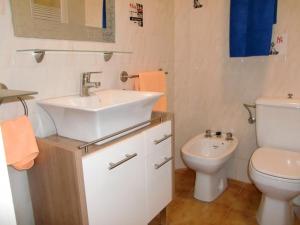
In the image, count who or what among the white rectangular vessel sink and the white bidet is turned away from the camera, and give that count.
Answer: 0

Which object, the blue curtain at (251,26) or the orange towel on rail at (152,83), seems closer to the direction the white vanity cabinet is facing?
the blue curtain

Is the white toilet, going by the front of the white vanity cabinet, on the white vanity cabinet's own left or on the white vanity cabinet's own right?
on the white vanity cabinet's own left

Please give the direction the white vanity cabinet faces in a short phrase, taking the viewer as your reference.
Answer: facing the viewer and to the right of the viewer

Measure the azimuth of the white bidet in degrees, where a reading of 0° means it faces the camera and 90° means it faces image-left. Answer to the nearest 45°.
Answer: approximately 45°

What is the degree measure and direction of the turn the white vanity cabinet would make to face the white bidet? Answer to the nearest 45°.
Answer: approximately 90° to its left
